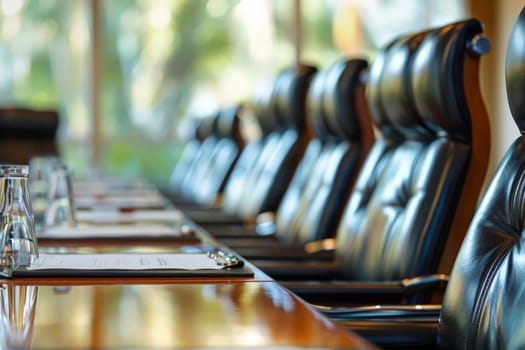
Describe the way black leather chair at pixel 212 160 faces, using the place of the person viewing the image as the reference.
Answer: facing the viewer and to the left of the viewer

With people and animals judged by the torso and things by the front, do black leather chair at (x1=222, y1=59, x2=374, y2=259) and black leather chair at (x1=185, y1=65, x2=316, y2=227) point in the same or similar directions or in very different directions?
same or similar directions

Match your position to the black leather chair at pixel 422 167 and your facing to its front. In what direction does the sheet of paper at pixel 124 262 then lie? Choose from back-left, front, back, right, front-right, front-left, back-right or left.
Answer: front

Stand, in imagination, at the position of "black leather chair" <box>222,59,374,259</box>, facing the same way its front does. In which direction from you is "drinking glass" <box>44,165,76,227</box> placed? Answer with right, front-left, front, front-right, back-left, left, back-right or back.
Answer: front

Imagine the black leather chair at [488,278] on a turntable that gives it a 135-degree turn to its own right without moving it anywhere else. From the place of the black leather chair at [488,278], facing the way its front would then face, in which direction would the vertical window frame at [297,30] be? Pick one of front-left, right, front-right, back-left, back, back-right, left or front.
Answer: front

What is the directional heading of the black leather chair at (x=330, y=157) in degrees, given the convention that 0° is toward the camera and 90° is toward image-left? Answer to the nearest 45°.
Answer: approximately 45°

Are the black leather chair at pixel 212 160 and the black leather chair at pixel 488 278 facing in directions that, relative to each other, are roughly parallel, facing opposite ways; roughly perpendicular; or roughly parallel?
roughly parallel

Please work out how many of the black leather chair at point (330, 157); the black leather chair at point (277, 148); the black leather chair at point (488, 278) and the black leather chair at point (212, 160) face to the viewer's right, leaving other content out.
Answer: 0

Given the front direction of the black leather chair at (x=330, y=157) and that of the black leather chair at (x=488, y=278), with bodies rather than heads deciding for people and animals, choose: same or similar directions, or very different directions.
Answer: same or similar directions

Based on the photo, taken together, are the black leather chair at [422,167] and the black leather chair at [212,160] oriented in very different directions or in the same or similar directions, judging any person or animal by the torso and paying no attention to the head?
same or similar directions

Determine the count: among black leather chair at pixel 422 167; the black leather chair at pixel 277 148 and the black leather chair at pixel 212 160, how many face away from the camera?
0

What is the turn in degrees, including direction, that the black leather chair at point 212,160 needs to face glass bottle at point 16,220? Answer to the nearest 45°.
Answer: approximately 45° to its left

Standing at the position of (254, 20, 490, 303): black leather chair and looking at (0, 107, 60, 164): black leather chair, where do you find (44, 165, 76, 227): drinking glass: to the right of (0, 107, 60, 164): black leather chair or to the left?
left
